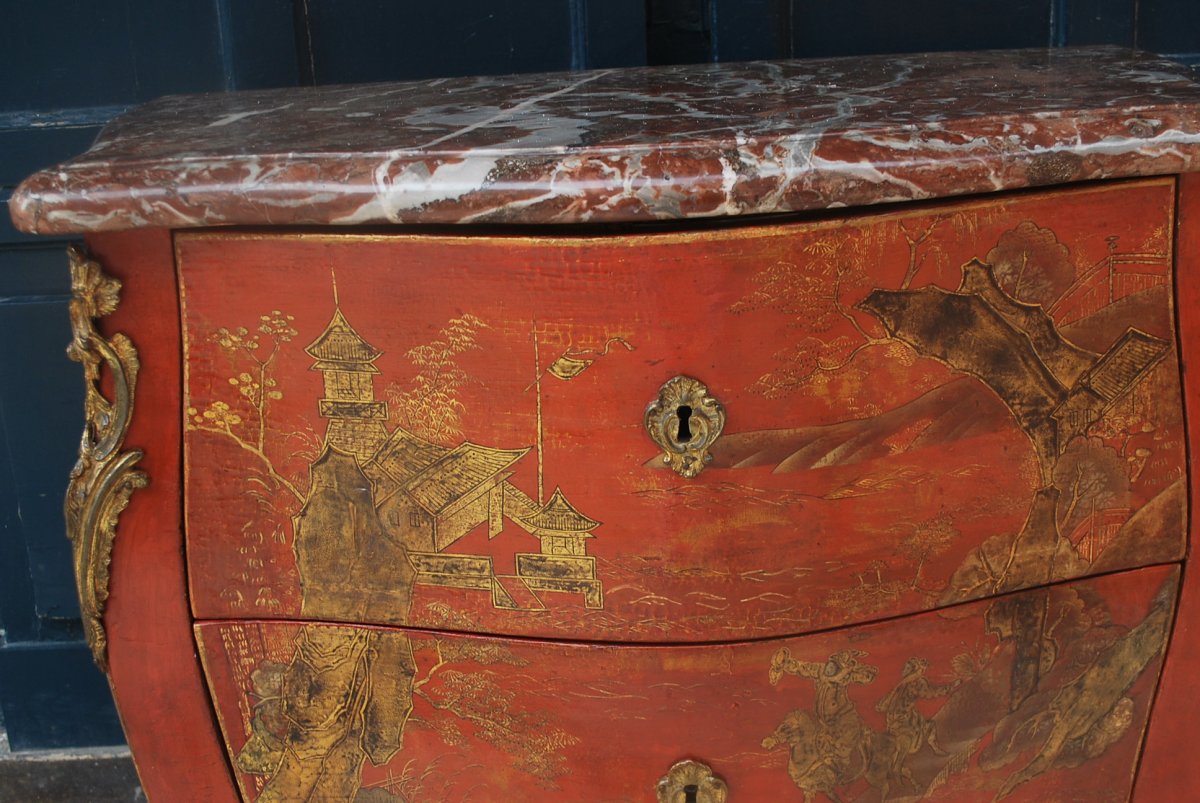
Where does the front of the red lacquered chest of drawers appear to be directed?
toward the camera
